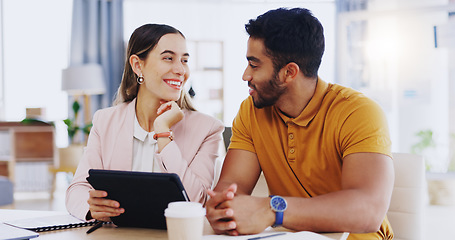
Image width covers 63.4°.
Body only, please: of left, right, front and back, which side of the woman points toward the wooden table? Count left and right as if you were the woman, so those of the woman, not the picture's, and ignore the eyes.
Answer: front

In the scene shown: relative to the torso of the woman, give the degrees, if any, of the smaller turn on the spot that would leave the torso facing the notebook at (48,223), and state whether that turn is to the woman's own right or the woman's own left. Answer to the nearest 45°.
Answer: approximately 45° to the woman's own right

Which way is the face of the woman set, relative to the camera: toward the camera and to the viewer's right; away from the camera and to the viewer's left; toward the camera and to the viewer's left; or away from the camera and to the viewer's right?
toward the camera and to the viewer's right

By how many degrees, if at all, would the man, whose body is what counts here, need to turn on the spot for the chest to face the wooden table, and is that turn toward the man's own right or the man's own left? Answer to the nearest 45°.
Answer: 0° — they already face it

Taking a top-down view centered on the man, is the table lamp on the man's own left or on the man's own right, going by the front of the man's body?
on the man's own right

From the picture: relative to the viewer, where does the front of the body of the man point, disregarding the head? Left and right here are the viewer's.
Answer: facing the viewer and to the left of the viewer

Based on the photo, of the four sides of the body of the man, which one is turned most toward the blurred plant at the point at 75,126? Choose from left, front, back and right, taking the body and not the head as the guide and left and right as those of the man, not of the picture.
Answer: right

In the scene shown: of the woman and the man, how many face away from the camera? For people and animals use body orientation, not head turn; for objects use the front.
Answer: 0

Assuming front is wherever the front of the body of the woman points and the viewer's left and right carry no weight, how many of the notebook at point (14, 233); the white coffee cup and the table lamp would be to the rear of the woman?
1

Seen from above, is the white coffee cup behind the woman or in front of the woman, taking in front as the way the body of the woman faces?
in front

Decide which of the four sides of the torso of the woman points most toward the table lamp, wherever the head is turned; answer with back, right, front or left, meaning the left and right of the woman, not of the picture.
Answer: back

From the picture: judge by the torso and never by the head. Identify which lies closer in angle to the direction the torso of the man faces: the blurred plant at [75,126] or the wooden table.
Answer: the wooden table

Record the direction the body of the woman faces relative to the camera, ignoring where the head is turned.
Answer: toward the camera

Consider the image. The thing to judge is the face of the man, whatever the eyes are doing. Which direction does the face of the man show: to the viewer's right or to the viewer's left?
to the viewer's left

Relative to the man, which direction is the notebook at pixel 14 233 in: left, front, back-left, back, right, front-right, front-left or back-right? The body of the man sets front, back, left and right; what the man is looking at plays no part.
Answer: front

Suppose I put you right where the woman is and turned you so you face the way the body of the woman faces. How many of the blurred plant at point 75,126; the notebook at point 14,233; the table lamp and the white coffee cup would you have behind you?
2
